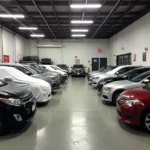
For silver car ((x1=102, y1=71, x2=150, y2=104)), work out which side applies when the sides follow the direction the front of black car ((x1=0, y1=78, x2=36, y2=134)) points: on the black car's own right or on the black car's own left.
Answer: on the black car's own left

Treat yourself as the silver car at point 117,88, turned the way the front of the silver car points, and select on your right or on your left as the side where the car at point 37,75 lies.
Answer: on your right

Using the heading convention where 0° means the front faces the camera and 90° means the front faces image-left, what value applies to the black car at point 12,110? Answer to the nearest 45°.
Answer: approximately 315°

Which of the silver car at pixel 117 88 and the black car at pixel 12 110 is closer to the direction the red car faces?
the black car

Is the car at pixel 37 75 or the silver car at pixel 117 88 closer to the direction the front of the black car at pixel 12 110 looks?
the silver car

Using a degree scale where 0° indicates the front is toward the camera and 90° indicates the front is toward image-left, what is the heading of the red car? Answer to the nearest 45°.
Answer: approximately 45°

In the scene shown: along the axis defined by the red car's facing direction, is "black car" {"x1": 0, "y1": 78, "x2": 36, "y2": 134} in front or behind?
in front

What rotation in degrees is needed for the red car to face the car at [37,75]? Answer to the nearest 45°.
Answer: approximately 90° to its right

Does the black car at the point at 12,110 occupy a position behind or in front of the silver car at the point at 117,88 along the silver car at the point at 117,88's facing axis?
in front

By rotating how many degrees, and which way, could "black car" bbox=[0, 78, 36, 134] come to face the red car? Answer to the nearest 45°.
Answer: approximately 45° to its left

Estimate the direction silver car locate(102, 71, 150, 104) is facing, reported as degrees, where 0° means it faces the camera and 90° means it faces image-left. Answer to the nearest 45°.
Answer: approximately 45°
